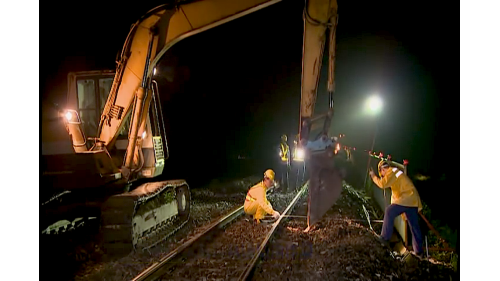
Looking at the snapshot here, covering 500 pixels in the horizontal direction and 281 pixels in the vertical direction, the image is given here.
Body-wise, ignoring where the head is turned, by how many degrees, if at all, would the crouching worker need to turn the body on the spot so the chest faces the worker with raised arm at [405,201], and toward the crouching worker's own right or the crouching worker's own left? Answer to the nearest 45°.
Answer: approximately 45° to the crouching worker's own right

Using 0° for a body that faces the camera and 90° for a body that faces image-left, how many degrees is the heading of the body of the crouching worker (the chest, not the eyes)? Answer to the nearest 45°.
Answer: approximately 270°

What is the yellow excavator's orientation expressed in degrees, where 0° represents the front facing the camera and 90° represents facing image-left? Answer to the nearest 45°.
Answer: approximately 315°
